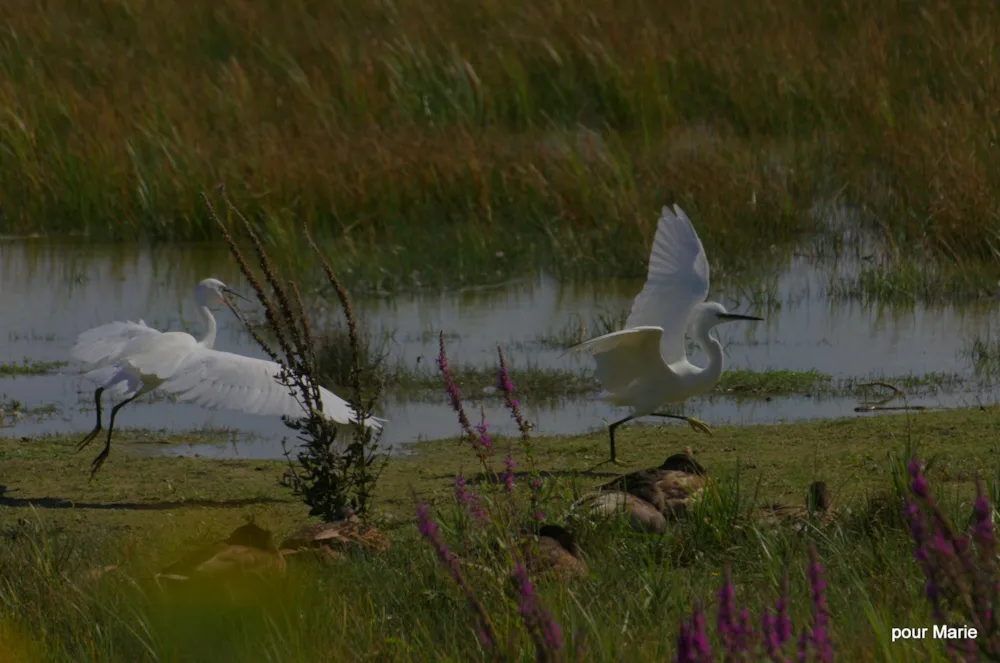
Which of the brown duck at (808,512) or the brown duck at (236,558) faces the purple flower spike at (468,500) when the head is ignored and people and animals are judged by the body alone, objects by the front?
the brown duck at (236,558)

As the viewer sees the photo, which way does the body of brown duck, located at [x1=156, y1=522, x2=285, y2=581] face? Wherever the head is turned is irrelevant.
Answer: to the viewer's right

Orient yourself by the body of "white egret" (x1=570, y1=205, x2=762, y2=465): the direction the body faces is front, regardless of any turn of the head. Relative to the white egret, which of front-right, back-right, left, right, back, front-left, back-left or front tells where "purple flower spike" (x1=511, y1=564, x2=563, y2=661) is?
right

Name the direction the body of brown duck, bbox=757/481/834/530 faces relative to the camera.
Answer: to the viewer's right

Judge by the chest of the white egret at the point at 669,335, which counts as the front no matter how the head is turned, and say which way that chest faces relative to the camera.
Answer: to the viewer's right

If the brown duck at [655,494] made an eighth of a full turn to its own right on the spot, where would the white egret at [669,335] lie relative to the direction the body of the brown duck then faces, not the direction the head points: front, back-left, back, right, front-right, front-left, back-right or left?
back-left

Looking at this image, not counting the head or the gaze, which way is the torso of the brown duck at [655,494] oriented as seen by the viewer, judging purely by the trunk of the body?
to the viewer's right
